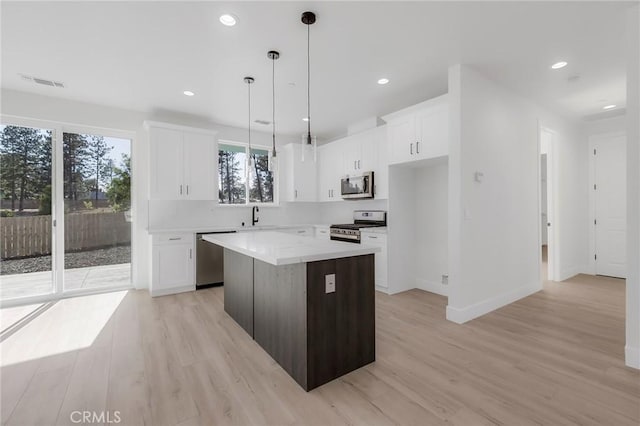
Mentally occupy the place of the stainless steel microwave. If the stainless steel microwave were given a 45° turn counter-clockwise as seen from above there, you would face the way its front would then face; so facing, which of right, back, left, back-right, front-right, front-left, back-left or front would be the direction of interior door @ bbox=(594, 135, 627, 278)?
left

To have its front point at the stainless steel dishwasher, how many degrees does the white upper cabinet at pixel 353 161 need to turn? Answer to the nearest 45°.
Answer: approximately 45° to its right

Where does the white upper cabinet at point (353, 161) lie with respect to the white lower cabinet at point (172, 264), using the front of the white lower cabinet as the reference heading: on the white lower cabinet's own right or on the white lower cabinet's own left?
on the white lower cabinet's own left

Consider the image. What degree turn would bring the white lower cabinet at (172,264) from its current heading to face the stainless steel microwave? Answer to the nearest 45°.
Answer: approximately 90° to its left

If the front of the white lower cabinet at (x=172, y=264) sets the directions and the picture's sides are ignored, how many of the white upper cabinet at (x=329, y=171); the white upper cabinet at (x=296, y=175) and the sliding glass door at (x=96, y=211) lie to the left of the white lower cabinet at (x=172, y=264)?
2
